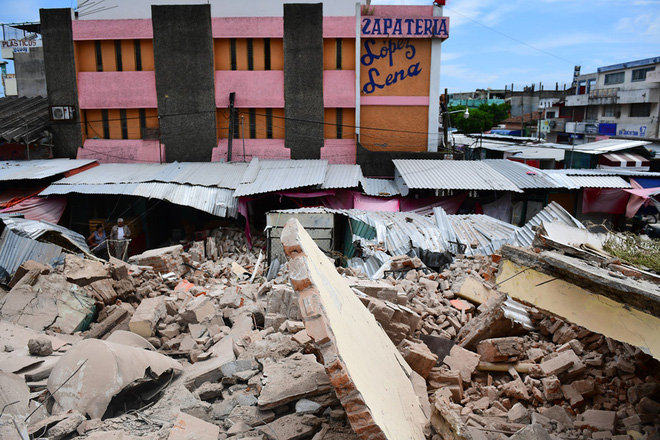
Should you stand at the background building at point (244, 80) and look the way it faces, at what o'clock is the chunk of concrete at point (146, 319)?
The chunk of concrete is roughly at 12 o'clock from the background building.

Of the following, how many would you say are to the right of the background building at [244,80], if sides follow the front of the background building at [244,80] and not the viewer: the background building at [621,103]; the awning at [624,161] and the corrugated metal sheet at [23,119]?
1

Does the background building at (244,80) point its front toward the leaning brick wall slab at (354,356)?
yes

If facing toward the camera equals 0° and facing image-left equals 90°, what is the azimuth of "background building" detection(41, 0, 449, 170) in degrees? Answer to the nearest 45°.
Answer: approximately 0°

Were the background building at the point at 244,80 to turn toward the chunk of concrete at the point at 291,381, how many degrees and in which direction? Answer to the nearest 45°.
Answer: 0° — it already faces it

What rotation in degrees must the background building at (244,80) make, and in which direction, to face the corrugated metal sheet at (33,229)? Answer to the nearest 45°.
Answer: approximately 45° to its right
